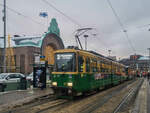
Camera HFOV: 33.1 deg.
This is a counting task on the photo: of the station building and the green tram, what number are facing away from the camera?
0

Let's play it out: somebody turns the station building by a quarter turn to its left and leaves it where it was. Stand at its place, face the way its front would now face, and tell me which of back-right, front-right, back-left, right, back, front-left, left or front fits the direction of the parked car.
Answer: back-right

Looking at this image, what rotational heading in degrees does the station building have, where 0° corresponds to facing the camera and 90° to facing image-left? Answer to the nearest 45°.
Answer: approximately 315°

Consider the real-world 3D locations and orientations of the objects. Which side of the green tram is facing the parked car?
right

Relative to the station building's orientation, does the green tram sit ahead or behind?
ahead
